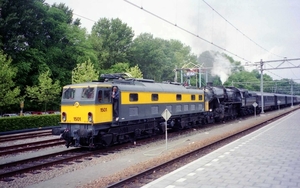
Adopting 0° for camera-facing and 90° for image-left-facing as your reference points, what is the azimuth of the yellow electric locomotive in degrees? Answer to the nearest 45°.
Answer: approximately 45°

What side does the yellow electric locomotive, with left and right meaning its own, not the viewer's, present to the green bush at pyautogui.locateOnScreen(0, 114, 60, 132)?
right

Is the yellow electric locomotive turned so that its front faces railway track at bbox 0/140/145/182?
yes

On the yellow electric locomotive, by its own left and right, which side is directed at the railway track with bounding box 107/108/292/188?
left
